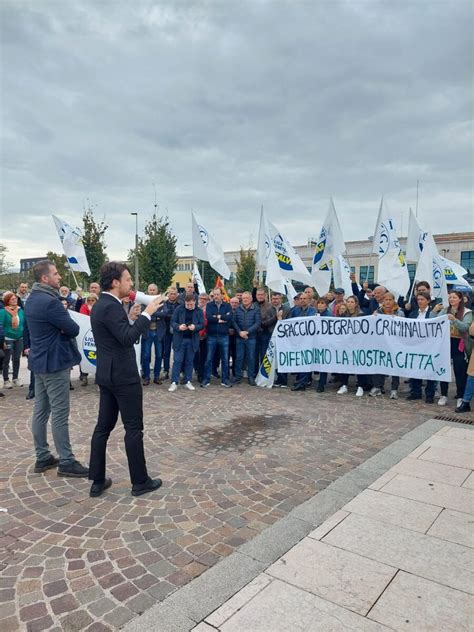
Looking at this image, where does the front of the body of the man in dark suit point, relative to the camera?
to the viewer's right

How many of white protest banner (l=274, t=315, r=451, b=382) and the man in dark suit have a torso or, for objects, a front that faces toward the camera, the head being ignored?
1

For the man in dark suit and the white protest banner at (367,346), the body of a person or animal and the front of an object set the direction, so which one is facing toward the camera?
the white protest banner

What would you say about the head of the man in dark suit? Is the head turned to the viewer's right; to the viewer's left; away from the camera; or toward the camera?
to the viewer's right

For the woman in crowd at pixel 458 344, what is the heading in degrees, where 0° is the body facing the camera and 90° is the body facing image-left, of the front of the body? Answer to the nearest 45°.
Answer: approximately 45°

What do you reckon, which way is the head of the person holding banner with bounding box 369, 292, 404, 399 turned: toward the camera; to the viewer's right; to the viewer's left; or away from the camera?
toward the camera

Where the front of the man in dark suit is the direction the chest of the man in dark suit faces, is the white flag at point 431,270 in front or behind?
in front

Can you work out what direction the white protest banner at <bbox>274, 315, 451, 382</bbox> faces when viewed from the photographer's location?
facing the viewer

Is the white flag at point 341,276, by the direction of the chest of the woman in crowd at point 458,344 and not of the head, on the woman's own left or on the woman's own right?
on the woman's own right

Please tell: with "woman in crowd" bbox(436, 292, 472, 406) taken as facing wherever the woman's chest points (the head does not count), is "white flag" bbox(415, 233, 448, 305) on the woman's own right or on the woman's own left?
on the woman's own right

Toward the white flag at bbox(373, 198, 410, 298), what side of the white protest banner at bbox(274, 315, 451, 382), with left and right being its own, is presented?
back

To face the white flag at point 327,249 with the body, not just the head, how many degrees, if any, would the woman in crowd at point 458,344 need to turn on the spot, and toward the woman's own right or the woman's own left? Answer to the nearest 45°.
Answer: approximately 90° to the woman's own right

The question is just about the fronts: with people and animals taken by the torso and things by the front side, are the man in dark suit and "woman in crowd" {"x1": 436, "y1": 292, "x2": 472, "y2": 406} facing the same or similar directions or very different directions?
very different directions

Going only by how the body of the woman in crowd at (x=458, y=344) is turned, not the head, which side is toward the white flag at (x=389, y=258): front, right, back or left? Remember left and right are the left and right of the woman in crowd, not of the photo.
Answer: right

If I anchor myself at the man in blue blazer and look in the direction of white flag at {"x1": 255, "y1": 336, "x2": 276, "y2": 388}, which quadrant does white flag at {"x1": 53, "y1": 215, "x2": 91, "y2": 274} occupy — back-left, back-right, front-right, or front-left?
front-left

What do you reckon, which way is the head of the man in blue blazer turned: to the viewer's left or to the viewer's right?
to the viewer's right

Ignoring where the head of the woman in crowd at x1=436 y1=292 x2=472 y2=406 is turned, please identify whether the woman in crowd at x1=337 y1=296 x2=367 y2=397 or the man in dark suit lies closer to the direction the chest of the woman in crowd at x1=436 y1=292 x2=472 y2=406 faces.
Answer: the man in dark suit

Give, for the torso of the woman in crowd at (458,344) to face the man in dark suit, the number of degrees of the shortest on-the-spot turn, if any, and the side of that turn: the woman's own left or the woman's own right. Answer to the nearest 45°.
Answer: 0° — they already face them

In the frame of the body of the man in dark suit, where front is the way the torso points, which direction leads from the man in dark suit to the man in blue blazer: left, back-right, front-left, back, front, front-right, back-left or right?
back-left
